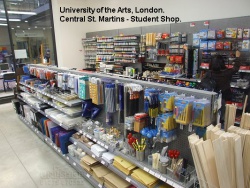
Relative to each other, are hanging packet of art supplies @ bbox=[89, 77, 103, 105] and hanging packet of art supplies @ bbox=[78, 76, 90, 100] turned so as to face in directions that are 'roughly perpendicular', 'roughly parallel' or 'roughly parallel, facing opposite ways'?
roughly parallel

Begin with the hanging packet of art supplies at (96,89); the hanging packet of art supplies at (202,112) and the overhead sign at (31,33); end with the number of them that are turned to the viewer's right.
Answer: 0

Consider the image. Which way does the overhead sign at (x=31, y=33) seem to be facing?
toward the camera

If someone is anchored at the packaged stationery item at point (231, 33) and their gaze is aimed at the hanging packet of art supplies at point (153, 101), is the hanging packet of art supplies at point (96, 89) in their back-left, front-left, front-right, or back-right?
front-right

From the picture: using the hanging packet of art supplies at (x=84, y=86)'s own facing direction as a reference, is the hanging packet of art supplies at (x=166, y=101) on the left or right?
on its left

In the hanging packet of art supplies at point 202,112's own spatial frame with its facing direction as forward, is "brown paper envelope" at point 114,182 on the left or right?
on its right

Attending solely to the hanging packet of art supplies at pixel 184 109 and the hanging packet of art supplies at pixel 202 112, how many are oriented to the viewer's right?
0

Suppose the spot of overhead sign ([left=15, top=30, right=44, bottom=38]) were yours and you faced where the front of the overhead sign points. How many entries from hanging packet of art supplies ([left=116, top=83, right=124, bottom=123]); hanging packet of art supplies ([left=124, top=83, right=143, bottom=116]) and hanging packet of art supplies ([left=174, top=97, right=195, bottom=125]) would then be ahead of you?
3

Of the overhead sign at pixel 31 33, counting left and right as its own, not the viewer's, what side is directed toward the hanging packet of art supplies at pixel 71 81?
front

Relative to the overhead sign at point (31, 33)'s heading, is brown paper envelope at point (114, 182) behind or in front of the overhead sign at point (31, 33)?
in front

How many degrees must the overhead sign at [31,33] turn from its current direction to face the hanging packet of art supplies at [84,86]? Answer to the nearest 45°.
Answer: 0° — it already faces it

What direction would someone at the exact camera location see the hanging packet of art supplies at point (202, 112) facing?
facing the viewer and to the left of the viewer
